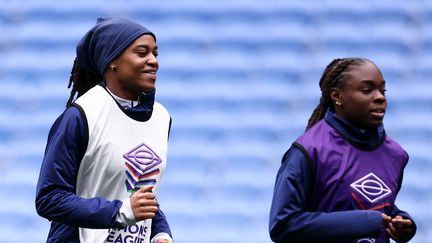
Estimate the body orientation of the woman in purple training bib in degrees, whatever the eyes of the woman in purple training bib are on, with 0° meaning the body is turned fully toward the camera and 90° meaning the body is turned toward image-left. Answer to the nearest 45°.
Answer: approximately 315°

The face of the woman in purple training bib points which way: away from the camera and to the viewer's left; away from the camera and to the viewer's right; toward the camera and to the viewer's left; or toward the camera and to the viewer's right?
toward the camera and to the viewer's right
